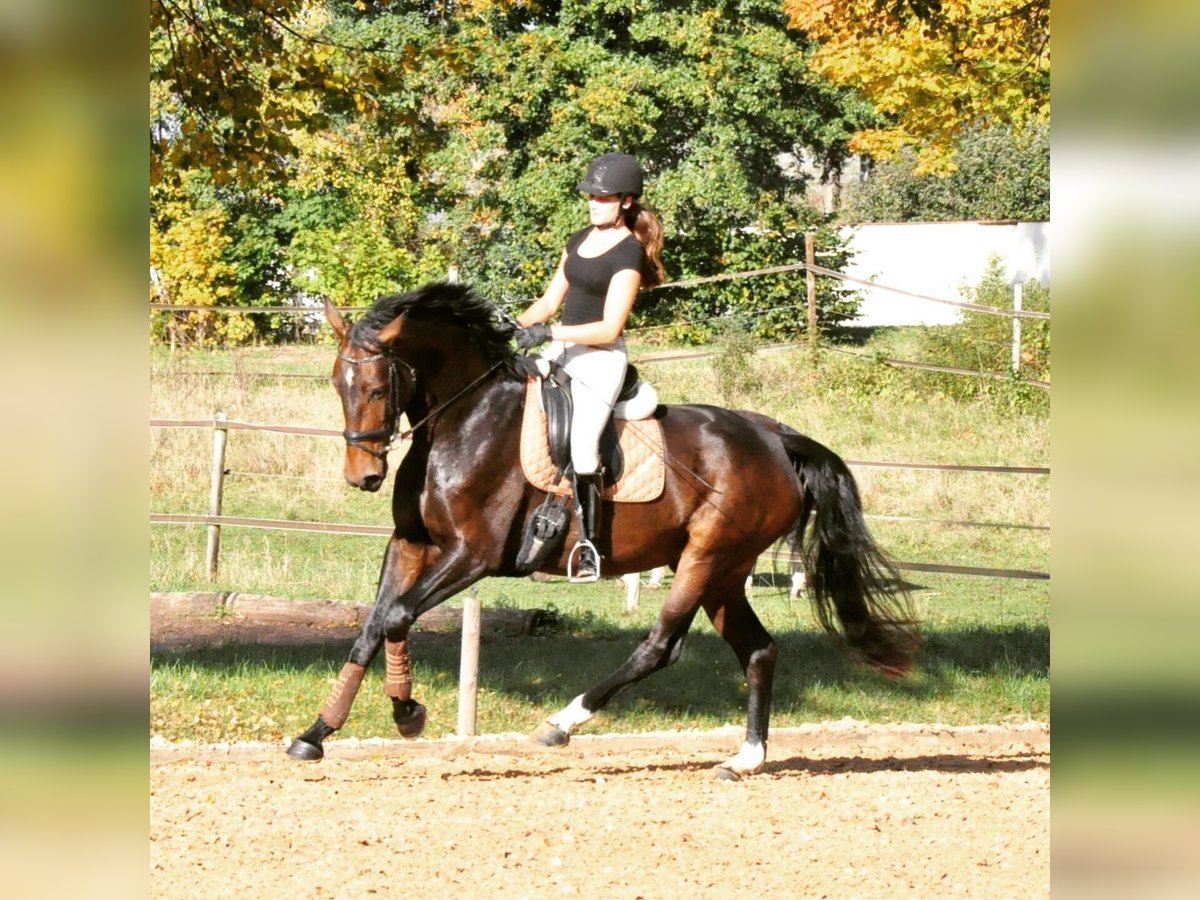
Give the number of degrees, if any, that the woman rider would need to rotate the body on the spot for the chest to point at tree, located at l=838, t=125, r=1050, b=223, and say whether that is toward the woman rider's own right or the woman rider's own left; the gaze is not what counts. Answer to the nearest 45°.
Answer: approximately 135° to the woman rider's own right

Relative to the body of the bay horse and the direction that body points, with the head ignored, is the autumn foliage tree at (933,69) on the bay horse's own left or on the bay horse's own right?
on the bay horse's own right

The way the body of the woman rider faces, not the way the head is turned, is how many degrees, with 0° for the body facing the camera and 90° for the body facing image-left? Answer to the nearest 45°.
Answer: approximately 45°

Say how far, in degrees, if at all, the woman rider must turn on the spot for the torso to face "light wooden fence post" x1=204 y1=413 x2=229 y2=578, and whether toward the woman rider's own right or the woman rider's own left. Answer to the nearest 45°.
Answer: approximately 90° to the woman rider's own right

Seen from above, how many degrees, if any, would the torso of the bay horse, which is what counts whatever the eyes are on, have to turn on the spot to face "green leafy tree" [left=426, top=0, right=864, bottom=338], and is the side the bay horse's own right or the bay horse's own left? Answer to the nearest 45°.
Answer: approximately 90° to the bay horse's own right

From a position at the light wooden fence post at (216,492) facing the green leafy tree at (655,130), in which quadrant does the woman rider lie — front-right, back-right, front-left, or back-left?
back-right

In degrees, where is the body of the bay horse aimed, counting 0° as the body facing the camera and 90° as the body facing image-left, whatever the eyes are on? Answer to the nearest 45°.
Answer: approximately 90°
